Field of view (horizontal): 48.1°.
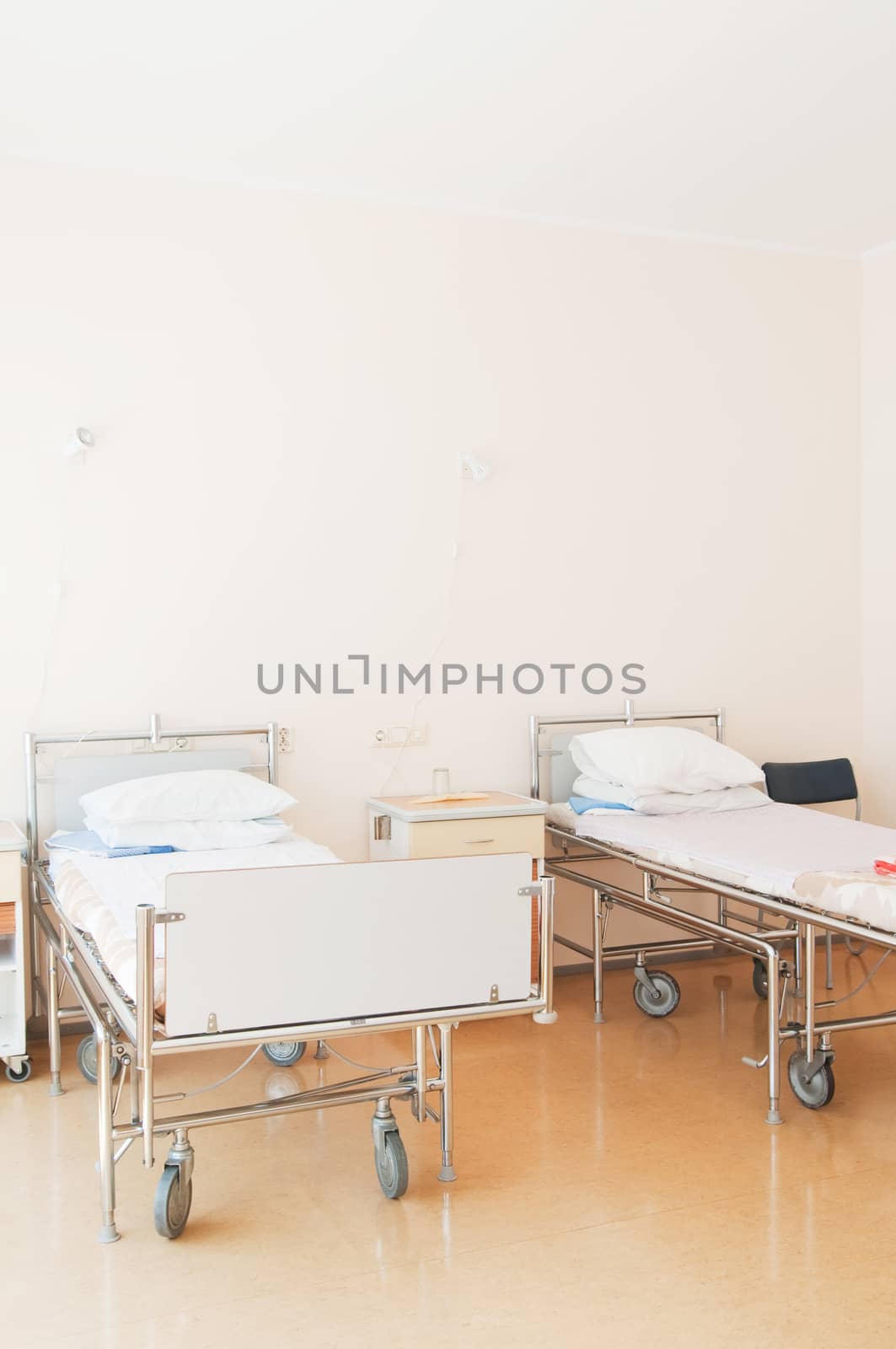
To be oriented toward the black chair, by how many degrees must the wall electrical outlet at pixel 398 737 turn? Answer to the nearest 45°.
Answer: approximately 90° to its left

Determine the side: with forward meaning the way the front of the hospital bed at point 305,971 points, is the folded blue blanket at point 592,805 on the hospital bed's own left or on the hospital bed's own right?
on the hospital bed's own left

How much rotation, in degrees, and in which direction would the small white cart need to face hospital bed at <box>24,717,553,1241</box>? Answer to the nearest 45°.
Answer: approximately 45° to its left

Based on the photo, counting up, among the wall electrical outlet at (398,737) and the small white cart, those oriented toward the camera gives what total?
2

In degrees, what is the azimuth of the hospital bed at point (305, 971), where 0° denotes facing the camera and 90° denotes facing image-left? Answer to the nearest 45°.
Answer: approximately 315°

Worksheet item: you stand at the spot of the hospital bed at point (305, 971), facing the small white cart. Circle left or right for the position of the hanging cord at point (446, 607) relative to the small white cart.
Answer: right

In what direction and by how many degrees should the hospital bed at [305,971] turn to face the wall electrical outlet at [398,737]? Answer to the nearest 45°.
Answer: approximately 135° to its left

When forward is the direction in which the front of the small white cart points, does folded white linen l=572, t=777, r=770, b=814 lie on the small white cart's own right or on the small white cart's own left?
on the small white cart's own left
